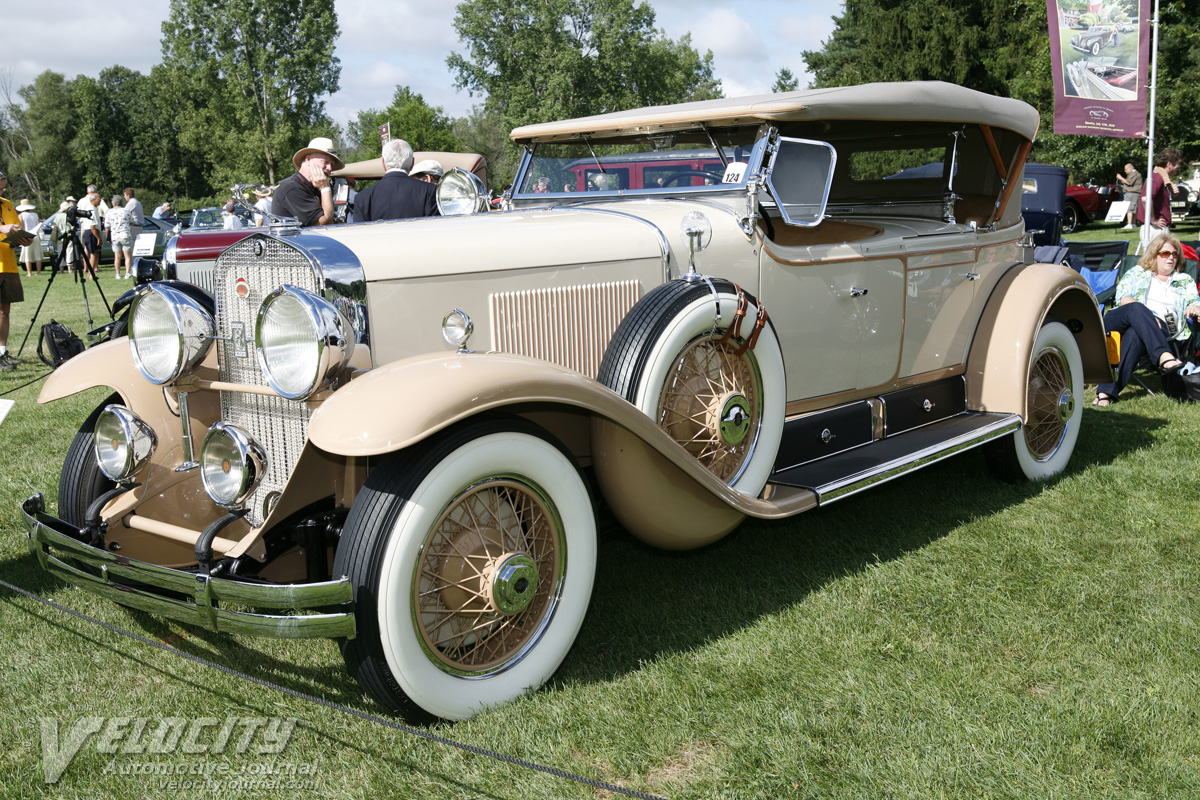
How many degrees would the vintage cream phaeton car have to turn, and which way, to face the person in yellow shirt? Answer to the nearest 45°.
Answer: approximately 90° to its right

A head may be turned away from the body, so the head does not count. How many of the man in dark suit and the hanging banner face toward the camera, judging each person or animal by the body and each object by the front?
1

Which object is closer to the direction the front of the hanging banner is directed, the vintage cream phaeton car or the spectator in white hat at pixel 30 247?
the vintage cream phaeton car

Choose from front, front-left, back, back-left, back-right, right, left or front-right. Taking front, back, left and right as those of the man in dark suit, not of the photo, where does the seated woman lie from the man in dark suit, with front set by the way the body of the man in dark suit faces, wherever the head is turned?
right

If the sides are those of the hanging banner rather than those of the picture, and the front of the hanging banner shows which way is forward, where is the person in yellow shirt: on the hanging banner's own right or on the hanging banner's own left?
on the hanging banner's own right

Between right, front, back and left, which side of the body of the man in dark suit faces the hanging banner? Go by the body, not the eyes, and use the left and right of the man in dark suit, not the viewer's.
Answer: right

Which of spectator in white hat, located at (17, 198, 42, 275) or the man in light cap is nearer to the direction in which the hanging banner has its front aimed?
the man in light cap

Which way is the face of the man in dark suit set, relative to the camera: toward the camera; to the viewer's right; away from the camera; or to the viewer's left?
away from the camera

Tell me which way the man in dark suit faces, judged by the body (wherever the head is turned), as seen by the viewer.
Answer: away from the camera

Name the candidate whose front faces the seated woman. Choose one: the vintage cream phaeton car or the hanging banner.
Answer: the hanging banner

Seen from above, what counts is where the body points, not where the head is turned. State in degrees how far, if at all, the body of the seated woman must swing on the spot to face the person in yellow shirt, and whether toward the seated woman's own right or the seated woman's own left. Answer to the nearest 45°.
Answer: approximately 45° to the seated woman's own right

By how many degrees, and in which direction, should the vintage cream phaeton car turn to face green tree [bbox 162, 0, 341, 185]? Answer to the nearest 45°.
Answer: approximately 135° to its right

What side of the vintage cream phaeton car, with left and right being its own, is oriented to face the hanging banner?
back

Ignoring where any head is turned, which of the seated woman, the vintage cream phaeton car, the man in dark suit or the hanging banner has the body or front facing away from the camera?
the man in dark suit

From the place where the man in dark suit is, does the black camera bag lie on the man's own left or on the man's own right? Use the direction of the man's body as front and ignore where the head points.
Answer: on the man's own left
